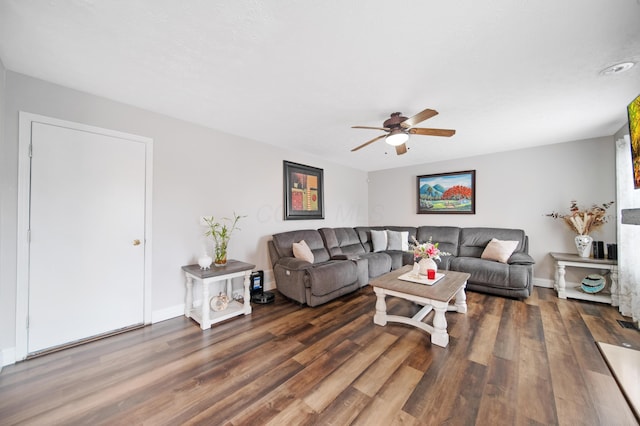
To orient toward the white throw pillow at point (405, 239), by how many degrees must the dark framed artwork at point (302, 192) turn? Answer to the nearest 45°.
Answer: approximately 45° to its left

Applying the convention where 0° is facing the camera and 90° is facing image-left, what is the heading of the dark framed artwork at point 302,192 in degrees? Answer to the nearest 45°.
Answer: approximately 315°

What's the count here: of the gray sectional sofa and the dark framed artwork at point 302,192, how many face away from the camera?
0

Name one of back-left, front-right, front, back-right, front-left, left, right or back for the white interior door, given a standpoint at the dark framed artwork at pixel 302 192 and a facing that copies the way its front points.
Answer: right

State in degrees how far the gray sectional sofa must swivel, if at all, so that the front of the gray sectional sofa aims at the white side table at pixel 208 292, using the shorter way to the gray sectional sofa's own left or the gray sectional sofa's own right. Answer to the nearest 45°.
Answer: approximately 45° to the gray sectional sofa's own right

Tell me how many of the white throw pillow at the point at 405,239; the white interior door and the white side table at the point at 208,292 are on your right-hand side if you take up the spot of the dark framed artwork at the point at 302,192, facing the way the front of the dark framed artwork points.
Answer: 2

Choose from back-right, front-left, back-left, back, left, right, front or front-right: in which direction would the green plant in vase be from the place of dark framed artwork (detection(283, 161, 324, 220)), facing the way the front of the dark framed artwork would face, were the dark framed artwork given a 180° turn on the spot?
left

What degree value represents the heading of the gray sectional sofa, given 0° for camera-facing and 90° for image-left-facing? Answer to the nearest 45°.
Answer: approximately 0°

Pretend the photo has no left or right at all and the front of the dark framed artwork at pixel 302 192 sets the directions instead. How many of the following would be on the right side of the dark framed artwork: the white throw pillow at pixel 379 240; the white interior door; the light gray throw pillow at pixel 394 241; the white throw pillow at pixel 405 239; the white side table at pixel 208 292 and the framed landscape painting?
2
